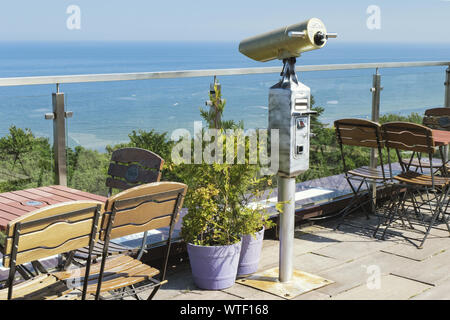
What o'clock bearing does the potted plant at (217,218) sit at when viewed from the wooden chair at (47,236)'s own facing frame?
The potted plant is roughly at 3 o'clock from the wooden chair.

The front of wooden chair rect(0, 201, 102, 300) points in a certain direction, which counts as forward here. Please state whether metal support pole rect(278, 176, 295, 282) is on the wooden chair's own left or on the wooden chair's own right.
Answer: on the wooden chair's own right

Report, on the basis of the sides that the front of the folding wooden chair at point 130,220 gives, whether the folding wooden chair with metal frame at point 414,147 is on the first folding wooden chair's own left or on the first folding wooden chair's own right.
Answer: on the first folding wooden chair's own right

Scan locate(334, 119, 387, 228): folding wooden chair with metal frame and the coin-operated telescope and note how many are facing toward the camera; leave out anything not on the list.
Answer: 0

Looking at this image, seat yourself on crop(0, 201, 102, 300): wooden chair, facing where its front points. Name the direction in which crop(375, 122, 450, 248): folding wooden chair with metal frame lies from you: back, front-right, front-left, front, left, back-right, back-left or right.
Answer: right

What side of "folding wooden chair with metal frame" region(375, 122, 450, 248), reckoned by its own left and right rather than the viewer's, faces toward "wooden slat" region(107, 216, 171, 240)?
back

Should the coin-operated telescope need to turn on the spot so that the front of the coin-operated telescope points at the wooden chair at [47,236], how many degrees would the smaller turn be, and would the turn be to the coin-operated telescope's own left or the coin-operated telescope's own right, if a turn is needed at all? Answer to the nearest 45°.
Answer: approximately 90° to the coin-operated telescope's own left

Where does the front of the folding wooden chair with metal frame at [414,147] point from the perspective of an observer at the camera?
facing away from the viewer and to the right of the viewer

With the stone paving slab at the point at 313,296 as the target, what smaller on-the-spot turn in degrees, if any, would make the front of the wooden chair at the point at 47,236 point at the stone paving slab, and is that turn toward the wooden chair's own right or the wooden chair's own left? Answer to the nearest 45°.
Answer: approximately 90° to the wooden chair's own right

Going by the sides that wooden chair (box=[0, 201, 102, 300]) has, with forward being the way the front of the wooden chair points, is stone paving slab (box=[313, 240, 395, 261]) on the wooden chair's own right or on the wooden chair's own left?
on the wooden chair's own right

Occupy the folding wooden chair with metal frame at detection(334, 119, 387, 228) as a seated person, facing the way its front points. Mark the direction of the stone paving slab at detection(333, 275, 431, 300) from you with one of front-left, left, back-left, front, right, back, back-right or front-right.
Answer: back-right

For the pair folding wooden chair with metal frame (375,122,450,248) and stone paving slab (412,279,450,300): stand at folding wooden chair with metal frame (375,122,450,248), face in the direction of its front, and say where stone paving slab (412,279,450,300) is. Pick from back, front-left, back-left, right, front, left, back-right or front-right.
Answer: back-right

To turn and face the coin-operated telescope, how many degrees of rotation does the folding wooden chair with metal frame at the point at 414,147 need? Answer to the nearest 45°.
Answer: approximately 180°
